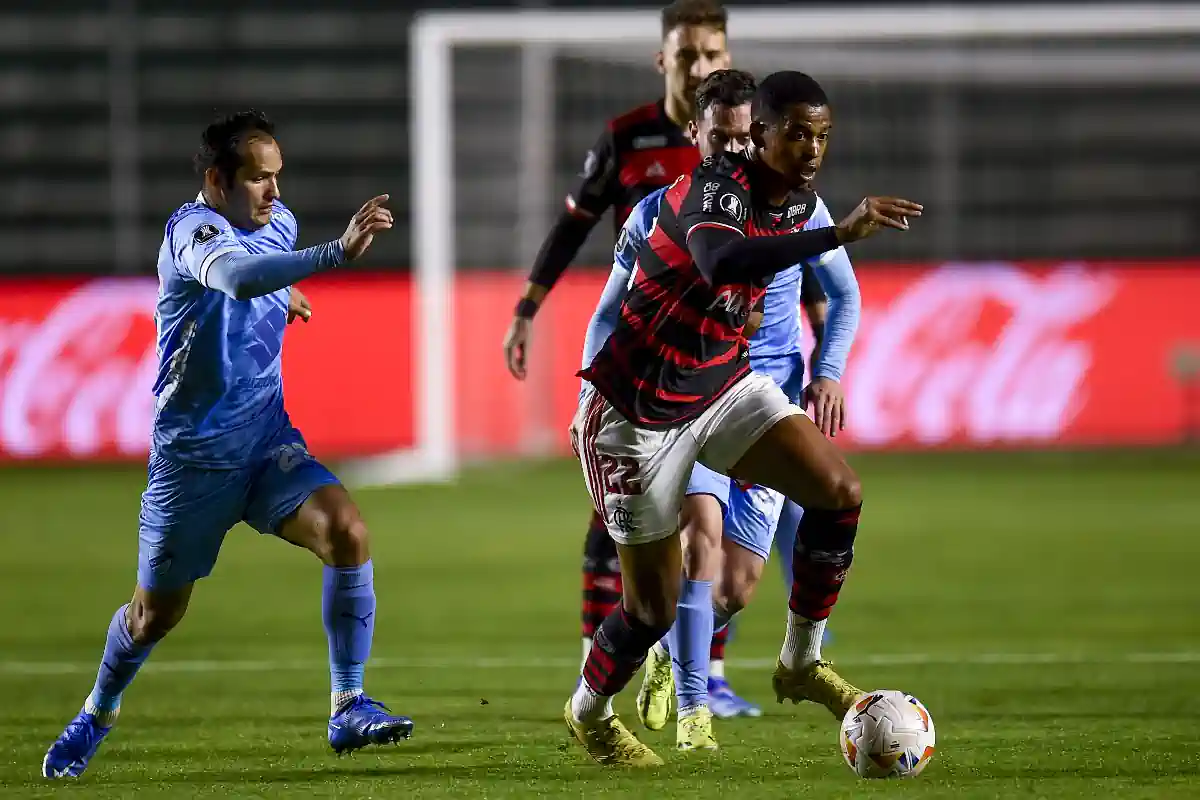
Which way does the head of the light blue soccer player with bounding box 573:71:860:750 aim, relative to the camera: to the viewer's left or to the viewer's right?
to the viewer's right

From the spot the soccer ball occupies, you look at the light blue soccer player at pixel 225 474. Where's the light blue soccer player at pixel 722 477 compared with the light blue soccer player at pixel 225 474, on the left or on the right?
right

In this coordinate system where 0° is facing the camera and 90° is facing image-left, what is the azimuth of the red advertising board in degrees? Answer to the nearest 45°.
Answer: approximately 0°

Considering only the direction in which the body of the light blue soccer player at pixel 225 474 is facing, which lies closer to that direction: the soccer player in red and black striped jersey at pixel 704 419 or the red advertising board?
the soccer player in red and black striped jersey

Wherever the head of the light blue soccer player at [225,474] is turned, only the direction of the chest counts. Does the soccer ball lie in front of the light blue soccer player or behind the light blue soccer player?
in front

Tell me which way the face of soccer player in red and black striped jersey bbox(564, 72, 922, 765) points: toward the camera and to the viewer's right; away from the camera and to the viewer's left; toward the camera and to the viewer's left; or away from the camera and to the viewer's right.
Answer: toward the camera and to the viewer's right

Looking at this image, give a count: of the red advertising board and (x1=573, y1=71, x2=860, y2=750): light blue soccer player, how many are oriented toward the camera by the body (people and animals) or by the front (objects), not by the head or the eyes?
2

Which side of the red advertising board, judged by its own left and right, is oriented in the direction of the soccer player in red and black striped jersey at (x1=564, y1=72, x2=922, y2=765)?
front

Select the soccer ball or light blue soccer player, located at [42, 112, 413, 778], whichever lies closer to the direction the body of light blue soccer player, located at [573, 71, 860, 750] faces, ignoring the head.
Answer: the soccer ball

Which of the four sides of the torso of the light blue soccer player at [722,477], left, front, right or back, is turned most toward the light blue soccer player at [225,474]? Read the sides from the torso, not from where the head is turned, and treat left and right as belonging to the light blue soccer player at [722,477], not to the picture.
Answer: right

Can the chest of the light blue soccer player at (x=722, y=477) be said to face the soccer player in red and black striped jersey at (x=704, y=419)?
yes

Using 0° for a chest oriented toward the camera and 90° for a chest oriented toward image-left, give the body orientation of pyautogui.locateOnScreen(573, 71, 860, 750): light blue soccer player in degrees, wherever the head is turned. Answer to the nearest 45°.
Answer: approximately 0°

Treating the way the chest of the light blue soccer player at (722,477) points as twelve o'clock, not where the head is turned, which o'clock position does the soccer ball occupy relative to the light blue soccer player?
The soccer ball is roughly at 11 o'clock from the light blue soccer player.

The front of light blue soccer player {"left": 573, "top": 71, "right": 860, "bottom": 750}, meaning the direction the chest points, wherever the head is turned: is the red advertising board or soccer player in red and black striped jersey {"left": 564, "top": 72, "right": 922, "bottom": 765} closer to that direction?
the soccer player in red and black striped jersey

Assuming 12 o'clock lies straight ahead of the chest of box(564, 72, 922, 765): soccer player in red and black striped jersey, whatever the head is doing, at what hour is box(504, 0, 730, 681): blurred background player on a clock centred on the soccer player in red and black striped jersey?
The blurred background player is roughly at 7 o'clock from the soccer player in red and black striped jersey.

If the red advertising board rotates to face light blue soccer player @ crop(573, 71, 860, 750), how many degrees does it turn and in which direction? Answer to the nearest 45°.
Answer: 0° — it already faces them
